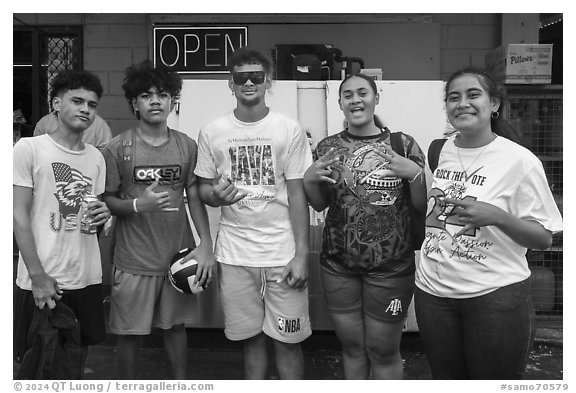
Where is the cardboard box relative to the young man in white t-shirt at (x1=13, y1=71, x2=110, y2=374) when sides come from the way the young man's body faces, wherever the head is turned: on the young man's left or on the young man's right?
on the young man's left

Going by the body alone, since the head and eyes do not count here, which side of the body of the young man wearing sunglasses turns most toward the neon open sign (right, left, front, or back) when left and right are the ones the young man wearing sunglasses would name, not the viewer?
back

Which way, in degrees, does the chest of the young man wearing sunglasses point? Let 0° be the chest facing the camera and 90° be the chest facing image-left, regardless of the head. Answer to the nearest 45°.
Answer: approximately 0°

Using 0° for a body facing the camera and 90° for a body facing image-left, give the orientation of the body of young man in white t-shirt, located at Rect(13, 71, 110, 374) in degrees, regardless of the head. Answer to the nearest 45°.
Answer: approximately 315°

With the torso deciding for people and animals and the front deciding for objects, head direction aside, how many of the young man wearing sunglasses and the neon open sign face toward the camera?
2

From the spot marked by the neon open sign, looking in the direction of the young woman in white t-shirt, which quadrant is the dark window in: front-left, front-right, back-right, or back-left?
back-right

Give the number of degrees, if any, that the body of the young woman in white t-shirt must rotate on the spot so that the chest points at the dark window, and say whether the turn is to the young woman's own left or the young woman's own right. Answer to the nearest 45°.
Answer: approximately 90° to the young woman's own right
